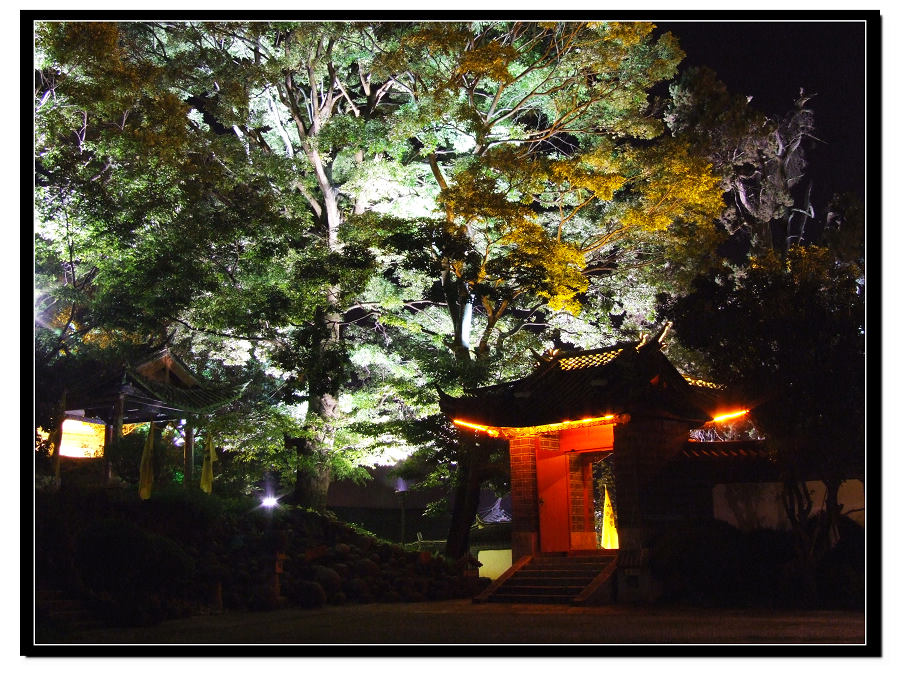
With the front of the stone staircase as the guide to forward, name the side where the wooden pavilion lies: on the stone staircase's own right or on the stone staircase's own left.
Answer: on the stone staircase's own right

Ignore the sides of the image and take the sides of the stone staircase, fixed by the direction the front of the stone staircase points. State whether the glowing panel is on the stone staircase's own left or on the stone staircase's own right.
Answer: on the stone staircase's own right

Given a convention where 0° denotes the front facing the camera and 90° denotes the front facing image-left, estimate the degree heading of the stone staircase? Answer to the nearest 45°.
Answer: approximately 45°

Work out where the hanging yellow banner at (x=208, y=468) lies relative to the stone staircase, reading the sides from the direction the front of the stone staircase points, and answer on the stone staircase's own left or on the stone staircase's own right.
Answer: on the stone staircase's own right

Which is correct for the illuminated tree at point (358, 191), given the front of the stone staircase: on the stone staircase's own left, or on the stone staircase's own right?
on the stone staircase's own right
